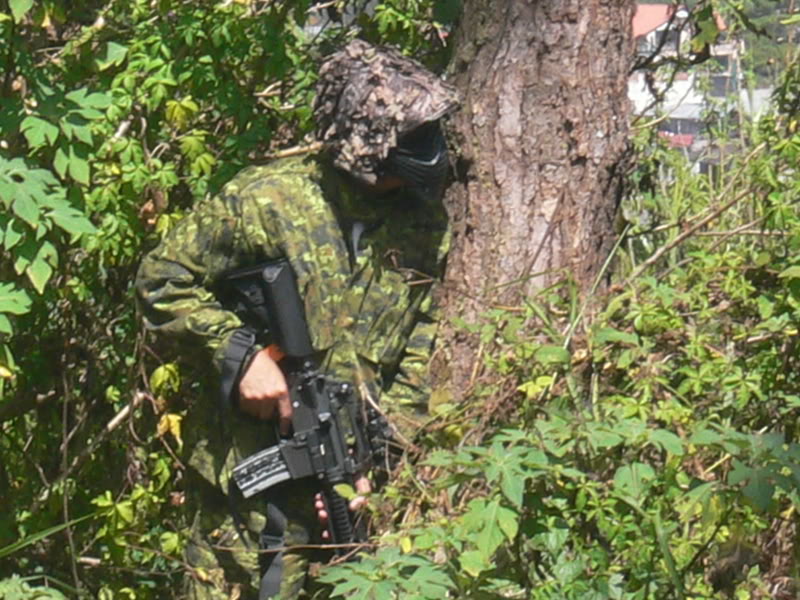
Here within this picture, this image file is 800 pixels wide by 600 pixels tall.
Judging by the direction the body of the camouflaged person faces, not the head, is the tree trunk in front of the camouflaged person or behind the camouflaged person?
in front

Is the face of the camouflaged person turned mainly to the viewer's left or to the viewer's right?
to the viewer's right

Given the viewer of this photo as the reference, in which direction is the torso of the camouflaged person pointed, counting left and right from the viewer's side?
facing the viewer and to the right of the viewer
